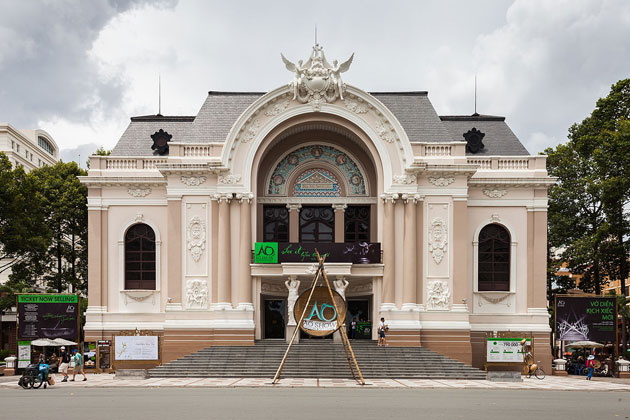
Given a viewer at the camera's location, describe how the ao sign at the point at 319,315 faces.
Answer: facing the viewer

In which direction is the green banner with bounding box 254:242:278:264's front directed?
toward the camera

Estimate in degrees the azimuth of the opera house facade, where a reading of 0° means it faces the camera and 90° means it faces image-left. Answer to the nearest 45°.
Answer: approximately 0°

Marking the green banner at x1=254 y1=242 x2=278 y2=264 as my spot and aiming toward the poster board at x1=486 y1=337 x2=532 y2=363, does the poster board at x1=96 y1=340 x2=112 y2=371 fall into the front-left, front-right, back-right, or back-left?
back-right

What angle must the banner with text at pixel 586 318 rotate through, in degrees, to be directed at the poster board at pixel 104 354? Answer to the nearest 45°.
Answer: approximately 90° to its right

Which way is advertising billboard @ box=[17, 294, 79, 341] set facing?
toward the camera

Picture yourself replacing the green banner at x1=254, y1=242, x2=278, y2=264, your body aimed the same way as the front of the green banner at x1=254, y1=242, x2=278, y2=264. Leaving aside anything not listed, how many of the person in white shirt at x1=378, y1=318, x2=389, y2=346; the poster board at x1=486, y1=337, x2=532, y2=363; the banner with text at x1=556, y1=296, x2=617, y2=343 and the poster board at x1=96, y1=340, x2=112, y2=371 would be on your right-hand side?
1
